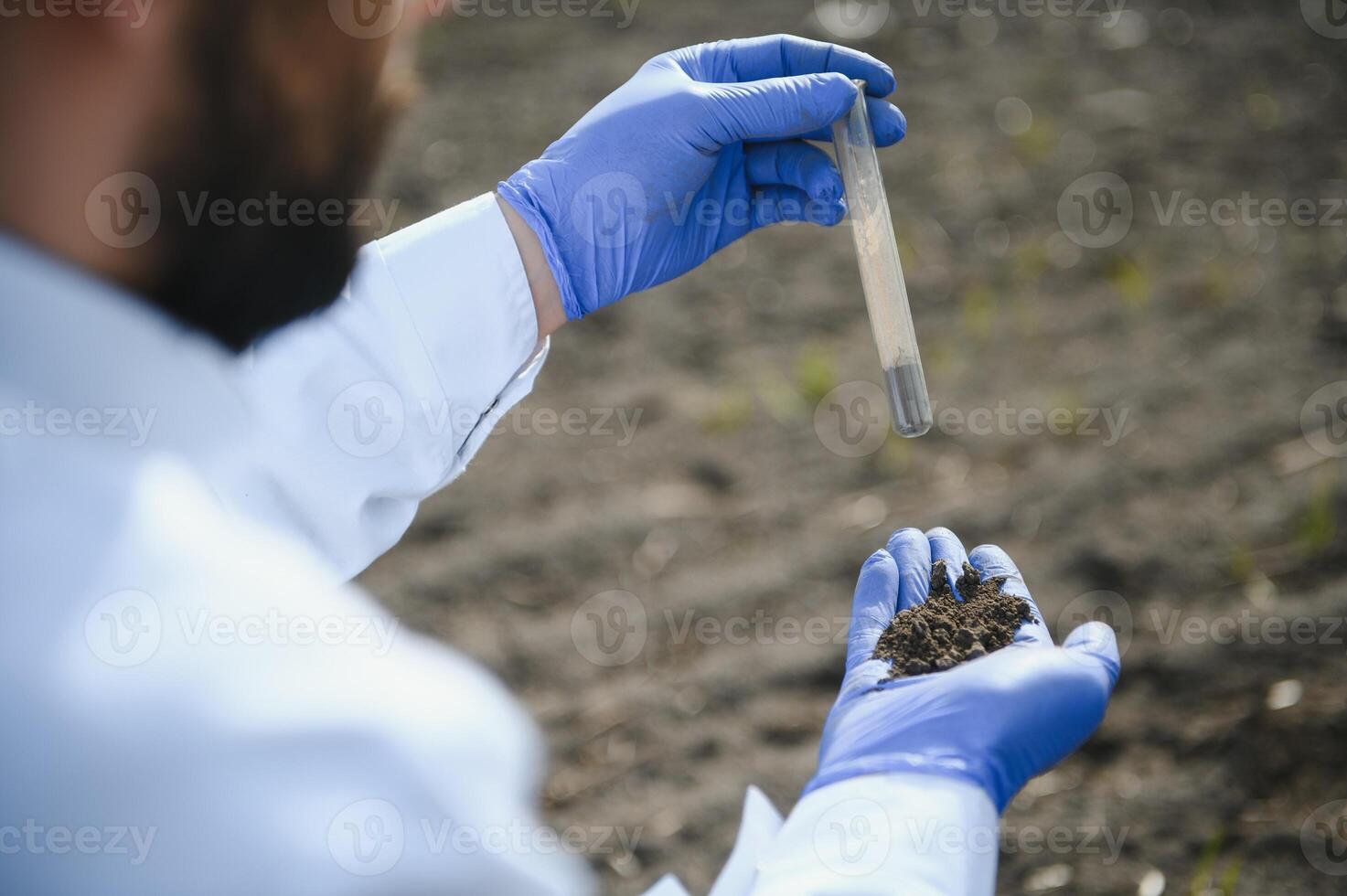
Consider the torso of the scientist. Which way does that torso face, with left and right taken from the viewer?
facing away from the viewer and to the right of the viewer

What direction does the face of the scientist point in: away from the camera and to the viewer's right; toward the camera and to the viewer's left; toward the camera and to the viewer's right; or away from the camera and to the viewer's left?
away from the camera and to the viewer's right
